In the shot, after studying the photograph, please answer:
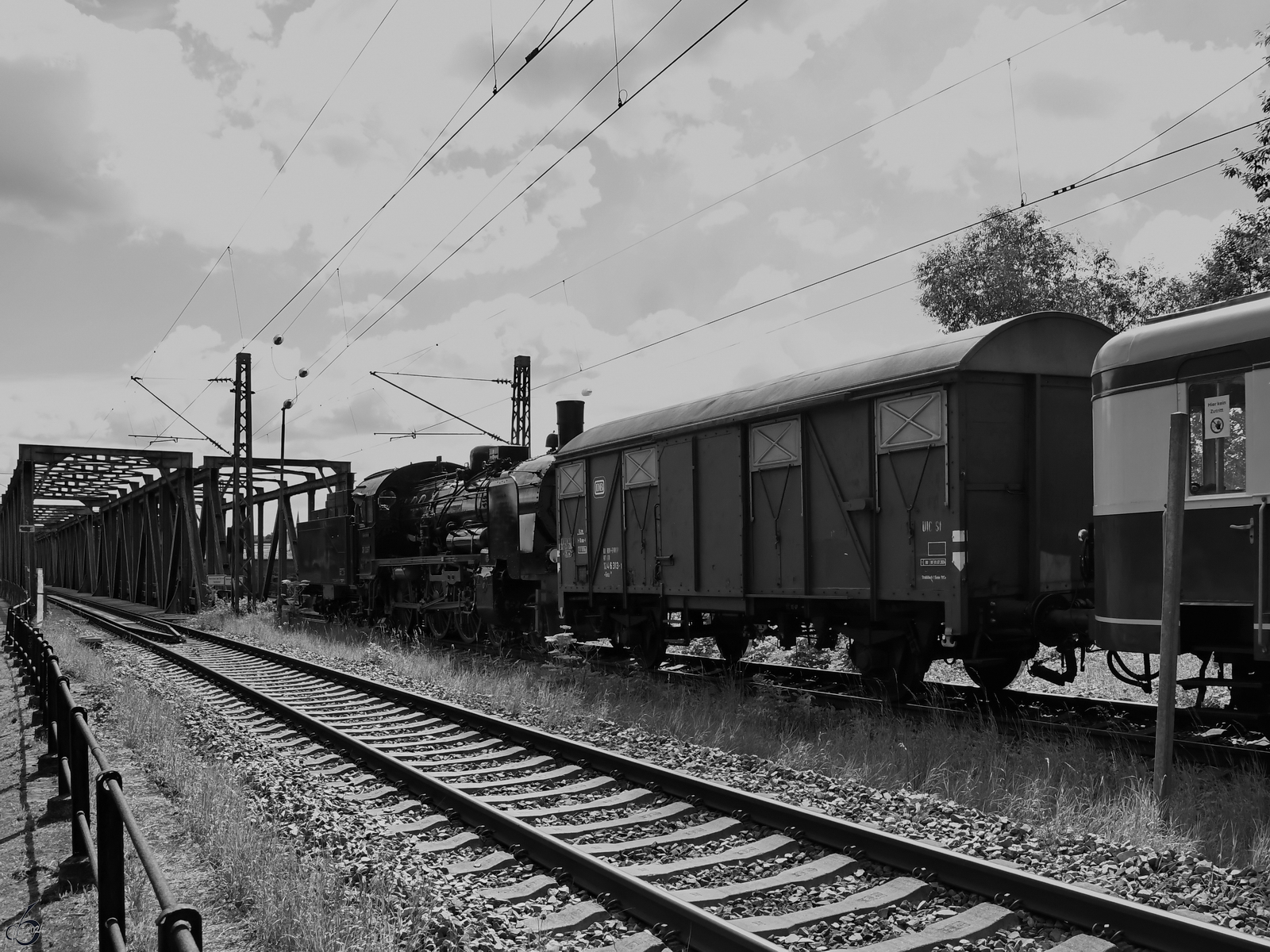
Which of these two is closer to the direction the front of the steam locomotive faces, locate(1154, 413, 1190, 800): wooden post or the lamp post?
the wooden post

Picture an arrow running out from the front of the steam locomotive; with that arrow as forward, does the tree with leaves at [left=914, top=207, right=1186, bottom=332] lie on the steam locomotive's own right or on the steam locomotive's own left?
on the steam locomotive's own left

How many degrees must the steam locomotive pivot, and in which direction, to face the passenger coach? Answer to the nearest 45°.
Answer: approximately 45° to its right

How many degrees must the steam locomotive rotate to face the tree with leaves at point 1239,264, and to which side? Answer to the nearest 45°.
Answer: approximately 45° to its left

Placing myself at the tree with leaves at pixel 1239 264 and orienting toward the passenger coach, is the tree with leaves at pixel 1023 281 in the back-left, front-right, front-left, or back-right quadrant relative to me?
back-right

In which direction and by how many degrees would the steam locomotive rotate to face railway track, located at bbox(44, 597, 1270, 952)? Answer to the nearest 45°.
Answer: approximately 45° to its right

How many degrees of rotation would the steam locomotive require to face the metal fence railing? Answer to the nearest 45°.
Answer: approximately 45° to its right

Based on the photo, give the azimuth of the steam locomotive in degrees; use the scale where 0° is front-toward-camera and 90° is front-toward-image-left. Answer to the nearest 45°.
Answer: approximately 315°
